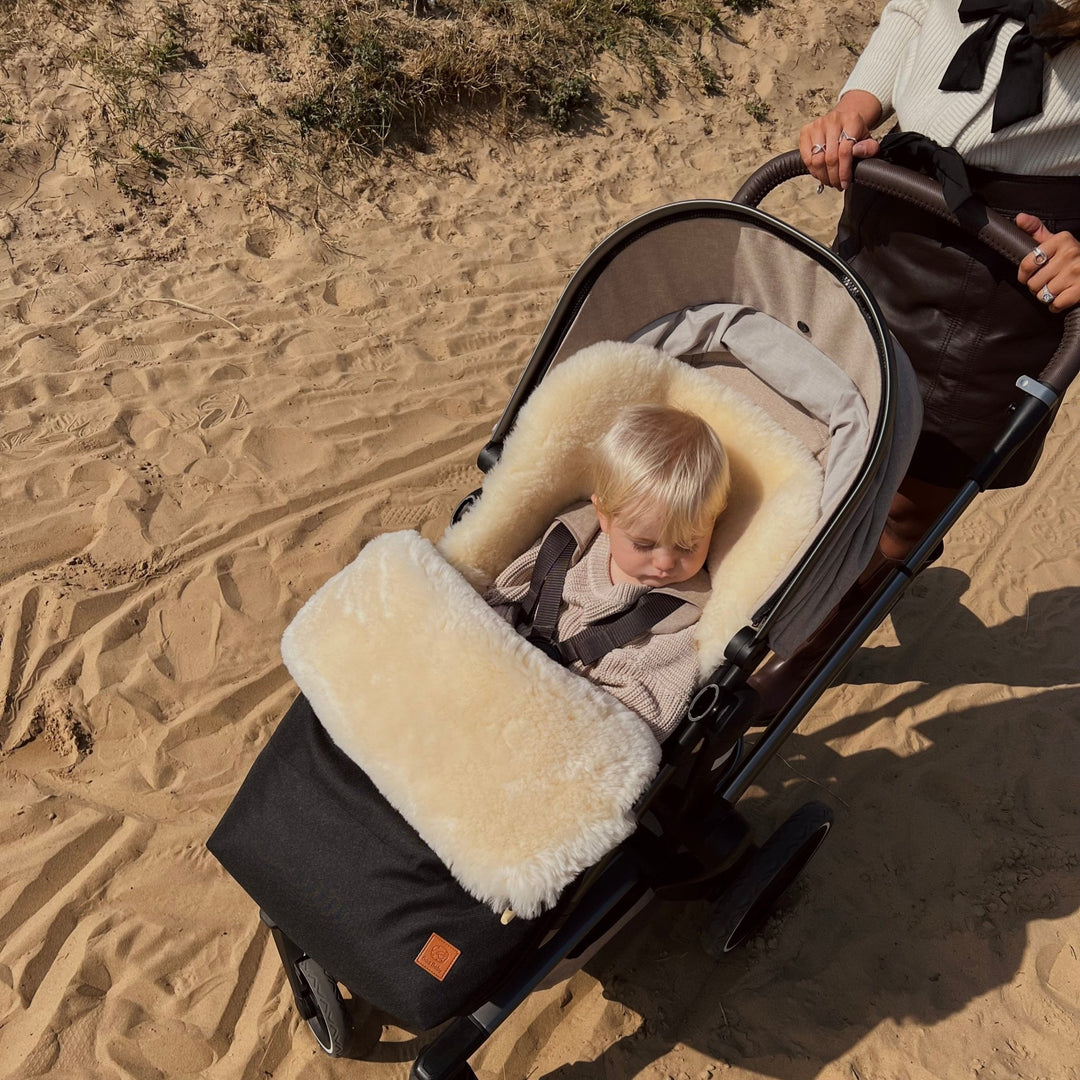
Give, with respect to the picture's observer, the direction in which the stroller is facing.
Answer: facing the viewer and to the left of the viewer

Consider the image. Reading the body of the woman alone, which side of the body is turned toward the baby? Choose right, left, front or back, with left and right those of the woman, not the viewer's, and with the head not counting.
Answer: front
